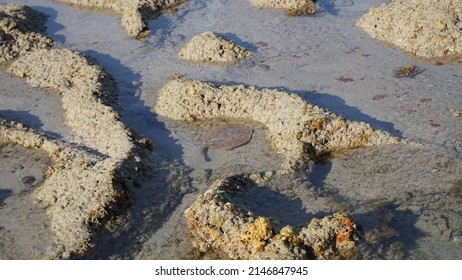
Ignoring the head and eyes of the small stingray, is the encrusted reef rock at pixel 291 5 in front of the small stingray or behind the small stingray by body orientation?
in front

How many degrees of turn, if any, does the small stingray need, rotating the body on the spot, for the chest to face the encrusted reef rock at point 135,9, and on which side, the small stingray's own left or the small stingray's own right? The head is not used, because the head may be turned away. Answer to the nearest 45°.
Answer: approximately 90° to the small stingray's own left

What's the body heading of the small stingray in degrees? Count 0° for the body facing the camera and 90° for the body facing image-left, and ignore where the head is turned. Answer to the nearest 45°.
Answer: approximately 225°

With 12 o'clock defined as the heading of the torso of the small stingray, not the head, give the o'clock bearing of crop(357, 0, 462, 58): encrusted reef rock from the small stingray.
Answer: The encrusted reef rock is roughly at 12 o'clock from the small stingray.

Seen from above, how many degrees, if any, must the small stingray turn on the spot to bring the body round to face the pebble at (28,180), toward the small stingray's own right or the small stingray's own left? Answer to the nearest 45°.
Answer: approximately 135° to the small stingray's own left

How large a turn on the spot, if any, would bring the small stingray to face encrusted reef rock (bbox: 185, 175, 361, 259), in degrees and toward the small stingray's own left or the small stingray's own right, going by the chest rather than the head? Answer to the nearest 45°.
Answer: approximately 135° to the small stingray's own right

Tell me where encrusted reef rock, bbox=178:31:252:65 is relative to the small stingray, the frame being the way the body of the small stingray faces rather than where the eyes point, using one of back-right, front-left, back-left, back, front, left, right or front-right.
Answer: front-left

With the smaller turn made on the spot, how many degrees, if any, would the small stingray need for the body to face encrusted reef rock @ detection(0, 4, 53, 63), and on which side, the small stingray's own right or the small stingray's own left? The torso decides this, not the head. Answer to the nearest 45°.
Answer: approximately 90° to the small stingray's own left

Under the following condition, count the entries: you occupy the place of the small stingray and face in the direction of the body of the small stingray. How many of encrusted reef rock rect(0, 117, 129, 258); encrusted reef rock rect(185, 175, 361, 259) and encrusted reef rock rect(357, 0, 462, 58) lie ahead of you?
1

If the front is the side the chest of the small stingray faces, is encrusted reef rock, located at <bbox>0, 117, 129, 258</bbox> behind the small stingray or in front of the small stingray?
behind
